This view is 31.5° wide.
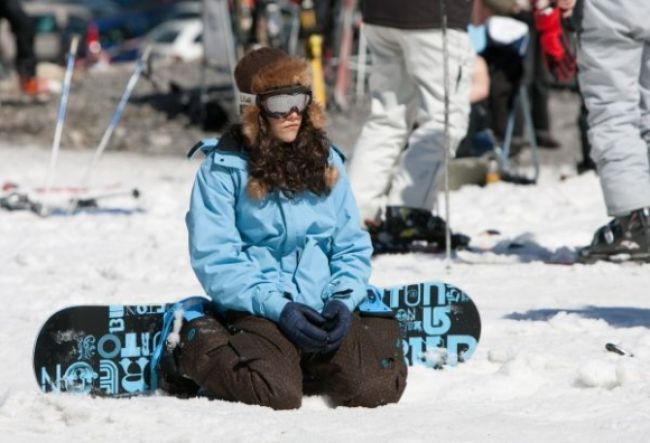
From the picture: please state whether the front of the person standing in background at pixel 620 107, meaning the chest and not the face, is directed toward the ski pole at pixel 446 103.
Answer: yes

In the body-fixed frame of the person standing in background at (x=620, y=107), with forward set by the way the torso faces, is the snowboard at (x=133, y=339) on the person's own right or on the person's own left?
on the person's own left

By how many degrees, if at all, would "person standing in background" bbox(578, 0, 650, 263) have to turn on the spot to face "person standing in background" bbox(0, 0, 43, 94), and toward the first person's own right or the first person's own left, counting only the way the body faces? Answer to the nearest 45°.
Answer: approximately 45° to the first person's own right

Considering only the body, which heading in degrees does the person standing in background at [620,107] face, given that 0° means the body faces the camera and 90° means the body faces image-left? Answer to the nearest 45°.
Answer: approximately 90°

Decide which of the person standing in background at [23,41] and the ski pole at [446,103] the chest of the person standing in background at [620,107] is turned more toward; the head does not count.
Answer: the ski pole

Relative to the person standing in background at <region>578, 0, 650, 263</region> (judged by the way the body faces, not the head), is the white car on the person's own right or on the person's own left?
on the person's own right

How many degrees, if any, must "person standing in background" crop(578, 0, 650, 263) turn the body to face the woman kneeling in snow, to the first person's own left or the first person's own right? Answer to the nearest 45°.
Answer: approximately 45° to the first person's own left
